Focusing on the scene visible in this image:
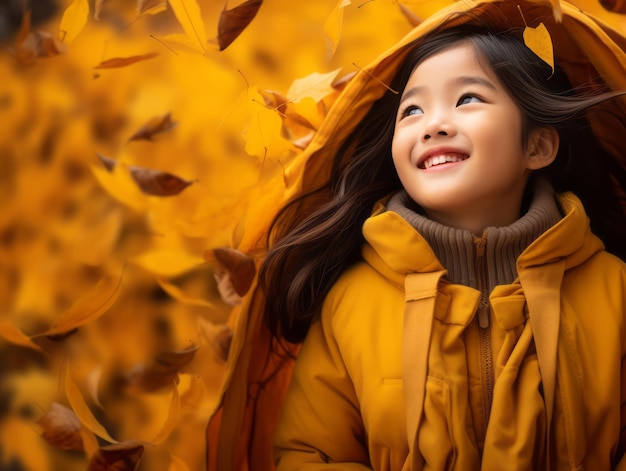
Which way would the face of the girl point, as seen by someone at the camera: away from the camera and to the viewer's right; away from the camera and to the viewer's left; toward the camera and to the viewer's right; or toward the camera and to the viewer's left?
toward the camera and to the viewer's left

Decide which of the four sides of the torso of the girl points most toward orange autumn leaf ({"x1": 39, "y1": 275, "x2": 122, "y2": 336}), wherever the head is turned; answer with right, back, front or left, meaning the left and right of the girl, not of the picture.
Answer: right

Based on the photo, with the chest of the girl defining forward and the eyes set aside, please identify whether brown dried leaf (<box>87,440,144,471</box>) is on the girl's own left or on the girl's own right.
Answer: on the girl's own right

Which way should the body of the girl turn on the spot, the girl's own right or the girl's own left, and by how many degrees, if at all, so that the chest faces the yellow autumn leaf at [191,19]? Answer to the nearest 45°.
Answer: approximately 135° to the girl's own right

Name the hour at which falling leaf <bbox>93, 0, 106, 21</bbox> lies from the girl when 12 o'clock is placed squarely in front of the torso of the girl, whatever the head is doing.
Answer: The falling leaf is roughly at 4 o'clock from the girl.

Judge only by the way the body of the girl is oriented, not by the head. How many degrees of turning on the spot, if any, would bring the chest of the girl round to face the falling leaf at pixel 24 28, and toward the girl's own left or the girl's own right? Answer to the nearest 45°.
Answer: approximately 90° to the girl's own right

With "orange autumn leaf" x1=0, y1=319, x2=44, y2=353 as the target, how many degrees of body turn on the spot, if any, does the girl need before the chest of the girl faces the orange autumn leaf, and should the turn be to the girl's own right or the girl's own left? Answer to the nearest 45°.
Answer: approximately 90° to the girl's own right

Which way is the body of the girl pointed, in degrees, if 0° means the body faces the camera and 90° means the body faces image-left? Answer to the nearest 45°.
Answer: approximately 0°
